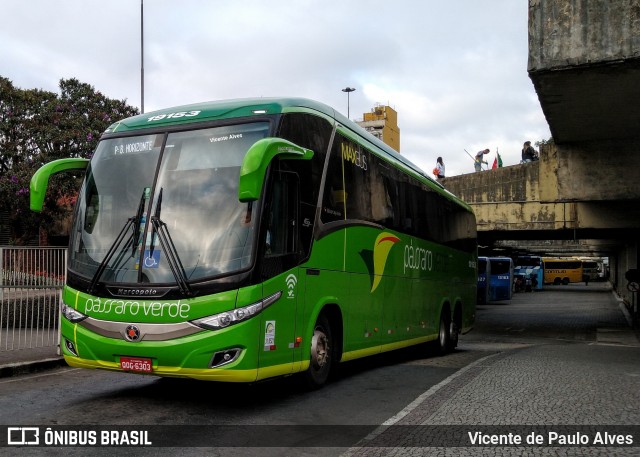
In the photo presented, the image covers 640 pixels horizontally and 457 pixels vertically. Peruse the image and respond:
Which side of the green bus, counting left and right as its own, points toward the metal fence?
right

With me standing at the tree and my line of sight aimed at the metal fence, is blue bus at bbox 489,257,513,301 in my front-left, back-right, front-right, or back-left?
back-left

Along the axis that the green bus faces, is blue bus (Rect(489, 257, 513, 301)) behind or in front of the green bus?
behind

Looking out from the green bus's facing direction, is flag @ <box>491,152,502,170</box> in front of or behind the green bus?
behind

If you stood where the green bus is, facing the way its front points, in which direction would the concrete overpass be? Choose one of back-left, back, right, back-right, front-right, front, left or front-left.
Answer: back
